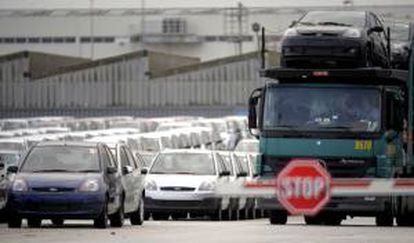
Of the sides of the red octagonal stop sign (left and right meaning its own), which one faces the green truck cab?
back

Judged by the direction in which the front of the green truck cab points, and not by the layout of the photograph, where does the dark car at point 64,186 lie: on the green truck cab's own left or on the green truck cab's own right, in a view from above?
on the green truck cab's own right

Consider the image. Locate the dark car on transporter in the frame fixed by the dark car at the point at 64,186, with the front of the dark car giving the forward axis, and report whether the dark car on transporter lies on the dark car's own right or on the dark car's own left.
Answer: on the dark car's own left
